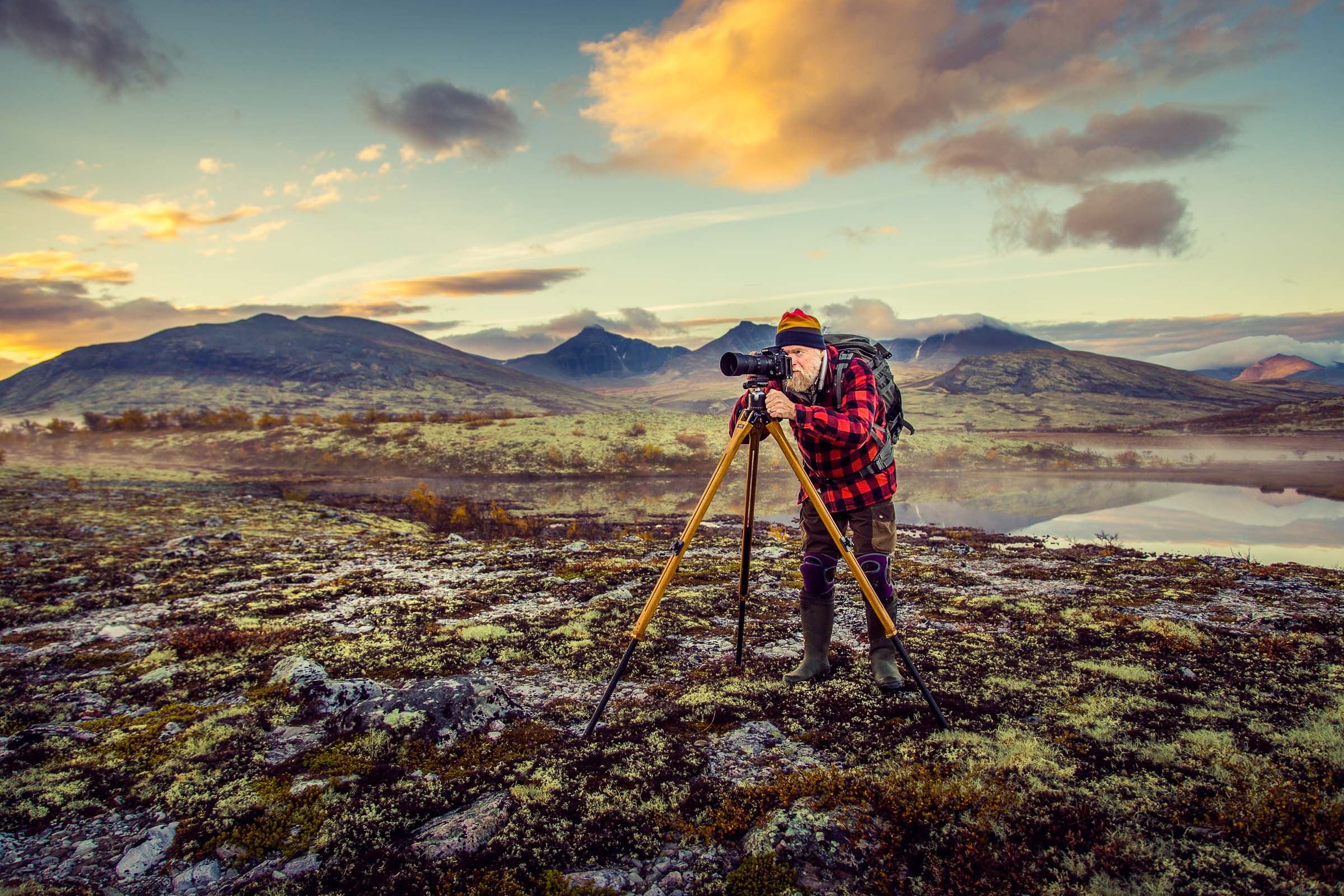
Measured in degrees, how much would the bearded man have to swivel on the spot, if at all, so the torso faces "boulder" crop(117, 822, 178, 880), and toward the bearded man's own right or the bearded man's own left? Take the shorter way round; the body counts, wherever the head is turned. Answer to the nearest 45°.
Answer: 0° — they already face it

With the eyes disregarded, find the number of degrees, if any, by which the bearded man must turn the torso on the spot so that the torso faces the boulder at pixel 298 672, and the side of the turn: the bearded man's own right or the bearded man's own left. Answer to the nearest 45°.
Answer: approximately 45° to the bearded man's own right

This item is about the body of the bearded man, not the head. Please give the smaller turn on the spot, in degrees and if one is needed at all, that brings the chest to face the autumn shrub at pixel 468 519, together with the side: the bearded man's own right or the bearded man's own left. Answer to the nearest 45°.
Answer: approximately 90° to the bearded man's own right

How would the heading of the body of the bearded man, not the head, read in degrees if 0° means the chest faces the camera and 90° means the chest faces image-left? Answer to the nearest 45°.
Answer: approximately 45°

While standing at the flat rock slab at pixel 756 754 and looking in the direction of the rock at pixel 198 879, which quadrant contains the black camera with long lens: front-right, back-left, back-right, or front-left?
back-right

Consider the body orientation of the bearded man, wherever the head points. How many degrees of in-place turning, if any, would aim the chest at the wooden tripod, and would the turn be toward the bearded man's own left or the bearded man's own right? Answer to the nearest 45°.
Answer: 0° — they already face it

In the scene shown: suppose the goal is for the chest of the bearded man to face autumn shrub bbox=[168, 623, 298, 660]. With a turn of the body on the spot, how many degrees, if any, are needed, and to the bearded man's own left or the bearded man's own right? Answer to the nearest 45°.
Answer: approximately 45° to the bearded man's own right
